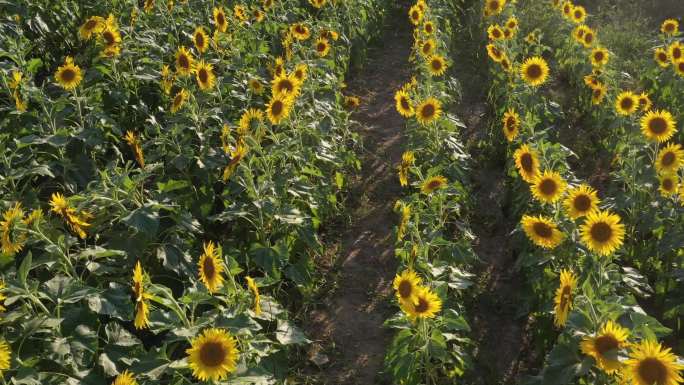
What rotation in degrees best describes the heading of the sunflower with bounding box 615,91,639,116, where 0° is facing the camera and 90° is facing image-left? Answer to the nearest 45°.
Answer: approximately 0°

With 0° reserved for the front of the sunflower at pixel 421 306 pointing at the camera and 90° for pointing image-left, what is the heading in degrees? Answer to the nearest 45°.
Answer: approximately 0°
